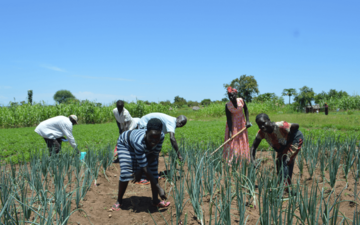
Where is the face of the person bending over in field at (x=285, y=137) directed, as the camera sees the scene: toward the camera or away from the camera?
toward the camera

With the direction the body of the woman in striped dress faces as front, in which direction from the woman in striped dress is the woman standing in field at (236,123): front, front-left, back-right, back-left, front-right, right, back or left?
left

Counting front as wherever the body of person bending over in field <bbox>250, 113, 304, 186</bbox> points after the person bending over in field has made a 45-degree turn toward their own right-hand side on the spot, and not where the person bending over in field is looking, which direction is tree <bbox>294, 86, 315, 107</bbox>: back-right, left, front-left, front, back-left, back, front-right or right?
right

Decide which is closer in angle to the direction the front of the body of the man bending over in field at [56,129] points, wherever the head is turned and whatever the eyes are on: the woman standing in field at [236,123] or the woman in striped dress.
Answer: the woman standing in field

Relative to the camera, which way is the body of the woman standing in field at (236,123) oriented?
toward the camera

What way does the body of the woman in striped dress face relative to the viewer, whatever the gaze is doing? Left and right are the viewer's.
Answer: facing the viewer and to the right of the viewer

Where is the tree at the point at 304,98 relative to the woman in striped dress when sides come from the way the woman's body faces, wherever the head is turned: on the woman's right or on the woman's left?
on the woman's left

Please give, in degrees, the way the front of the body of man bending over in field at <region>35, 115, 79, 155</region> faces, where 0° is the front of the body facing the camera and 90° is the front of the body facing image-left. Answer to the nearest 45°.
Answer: approximately 270°

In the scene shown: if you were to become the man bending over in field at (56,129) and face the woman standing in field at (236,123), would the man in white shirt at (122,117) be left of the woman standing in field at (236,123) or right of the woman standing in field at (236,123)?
left

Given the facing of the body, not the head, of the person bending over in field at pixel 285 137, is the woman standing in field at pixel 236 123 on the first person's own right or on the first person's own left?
on the first person's own right

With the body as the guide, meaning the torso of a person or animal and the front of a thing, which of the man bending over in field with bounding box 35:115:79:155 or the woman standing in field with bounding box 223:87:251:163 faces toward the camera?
the woman standing in field

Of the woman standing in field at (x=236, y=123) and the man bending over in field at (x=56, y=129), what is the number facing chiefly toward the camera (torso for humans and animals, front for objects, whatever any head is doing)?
1

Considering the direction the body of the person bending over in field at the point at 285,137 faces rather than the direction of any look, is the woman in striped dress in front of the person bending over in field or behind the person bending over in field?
in front

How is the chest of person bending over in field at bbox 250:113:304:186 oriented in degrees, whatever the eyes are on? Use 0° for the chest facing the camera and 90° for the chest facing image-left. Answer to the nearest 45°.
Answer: approximately 45°

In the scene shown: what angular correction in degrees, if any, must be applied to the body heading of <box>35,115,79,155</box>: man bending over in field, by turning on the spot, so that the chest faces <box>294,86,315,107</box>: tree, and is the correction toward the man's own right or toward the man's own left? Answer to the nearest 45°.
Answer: approximately 45° to the man's own left
